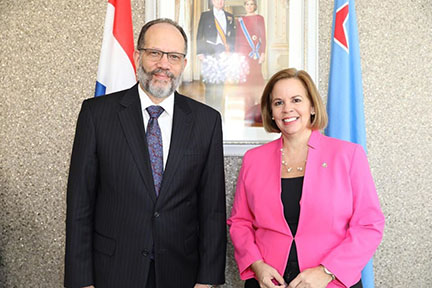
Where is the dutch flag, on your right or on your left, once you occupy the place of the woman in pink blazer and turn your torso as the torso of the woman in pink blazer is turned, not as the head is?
on your right

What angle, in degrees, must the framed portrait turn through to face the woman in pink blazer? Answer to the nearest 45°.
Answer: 0° — it already faces them

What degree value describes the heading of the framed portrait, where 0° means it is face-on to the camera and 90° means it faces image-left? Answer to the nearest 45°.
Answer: approximately 0°

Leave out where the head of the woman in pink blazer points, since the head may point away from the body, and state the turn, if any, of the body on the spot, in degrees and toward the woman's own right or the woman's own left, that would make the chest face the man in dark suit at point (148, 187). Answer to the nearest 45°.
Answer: approximately 90° to the woman's own right

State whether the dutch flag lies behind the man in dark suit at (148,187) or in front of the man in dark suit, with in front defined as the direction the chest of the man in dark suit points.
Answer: behind

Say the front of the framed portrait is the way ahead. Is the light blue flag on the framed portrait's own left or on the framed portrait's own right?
on the framed portrait's own left

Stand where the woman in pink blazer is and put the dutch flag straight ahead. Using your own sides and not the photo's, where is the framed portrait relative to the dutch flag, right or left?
right

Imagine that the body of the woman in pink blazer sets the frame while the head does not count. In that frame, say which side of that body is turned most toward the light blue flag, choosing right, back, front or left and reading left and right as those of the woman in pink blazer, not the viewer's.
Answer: back

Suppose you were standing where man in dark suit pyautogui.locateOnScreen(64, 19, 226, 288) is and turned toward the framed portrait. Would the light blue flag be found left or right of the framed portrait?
right

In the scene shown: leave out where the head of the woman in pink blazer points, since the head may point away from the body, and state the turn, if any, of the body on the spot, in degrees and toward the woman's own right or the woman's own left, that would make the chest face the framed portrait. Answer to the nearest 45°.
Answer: approximately 135° to the woman's own right

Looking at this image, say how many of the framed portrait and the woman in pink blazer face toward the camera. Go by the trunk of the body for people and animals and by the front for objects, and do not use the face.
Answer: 2
